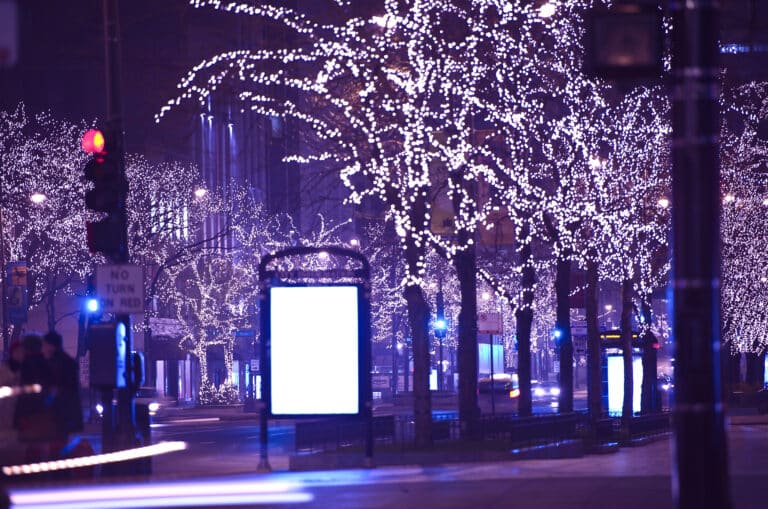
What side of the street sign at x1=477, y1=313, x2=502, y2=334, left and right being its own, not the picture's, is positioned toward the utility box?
front

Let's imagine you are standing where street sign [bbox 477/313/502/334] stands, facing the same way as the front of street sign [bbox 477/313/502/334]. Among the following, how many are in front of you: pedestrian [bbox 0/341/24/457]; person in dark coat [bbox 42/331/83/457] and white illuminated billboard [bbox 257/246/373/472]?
3

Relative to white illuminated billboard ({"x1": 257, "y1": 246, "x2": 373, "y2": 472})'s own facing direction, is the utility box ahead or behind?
ahead

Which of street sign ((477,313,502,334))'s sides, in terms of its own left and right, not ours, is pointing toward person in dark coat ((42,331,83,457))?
front

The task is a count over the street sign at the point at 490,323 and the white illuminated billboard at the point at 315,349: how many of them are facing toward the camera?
2

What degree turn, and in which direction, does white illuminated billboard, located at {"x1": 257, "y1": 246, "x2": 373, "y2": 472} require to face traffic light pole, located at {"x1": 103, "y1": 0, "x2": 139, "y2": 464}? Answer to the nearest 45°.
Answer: approximately 45° to its right

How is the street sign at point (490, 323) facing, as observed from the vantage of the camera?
facing the viewer

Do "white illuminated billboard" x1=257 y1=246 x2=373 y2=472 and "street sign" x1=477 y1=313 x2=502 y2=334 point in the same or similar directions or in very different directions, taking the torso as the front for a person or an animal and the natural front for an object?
same or similar directions

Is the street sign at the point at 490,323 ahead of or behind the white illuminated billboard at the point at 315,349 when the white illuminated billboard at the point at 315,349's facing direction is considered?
behind

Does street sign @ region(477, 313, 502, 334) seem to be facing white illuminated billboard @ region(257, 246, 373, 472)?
yes

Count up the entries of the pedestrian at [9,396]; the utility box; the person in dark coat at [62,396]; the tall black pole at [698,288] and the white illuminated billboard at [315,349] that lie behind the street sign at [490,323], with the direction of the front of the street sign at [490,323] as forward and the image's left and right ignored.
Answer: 0

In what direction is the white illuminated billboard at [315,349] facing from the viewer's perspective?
toward the camera

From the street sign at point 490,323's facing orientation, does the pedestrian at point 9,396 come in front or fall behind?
in front
